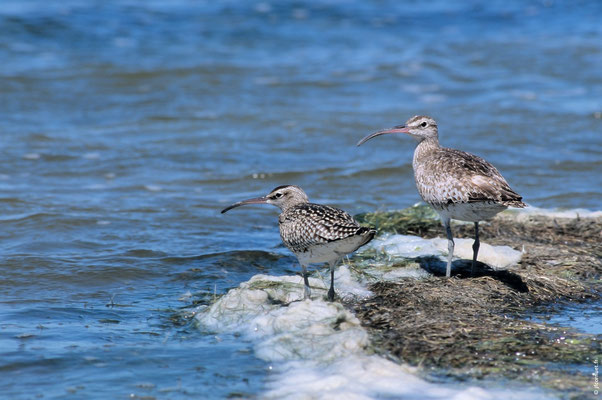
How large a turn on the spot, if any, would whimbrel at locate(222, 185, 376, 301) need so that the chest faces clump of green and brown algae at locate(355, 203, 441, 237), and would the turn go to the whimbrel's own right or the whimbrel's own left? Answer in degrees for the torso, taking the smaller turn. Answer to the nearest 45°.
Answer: approximately 90° to the whimbrel's own right

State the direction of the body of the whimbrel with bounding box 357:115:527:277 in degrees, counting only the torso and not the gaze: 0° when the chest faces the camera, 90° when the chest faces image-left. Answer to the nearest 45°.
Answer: approximately 90°

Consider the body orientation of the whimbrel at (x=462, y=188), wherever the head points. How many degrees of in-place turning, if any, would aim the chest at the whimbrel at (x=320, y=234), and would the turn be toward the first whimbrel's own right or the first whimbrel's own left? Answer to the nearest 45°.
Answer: approximately 45° to the first whimbrel's own left

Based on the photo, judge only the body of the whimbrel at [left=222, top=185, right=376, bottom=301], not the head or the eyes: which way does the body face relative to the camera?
to the viewer's left

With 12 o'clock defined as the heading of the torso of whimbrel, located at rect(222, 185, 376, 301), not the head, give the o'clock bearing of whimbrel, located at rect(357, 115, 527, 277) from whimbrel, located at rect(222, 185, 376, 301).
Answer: whimbrel, located at rect(357, 115, 527, 277) is roughly at 5 o'clock from whimbrel, located at rect(222, 185, 376, 301).

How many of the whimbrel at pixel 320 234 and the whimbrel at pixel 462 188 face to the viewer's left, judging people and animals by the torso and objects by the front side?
2

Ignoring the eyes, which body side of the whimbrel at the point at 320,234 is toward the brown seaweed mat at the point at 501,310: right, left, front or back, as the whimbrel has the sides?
back
